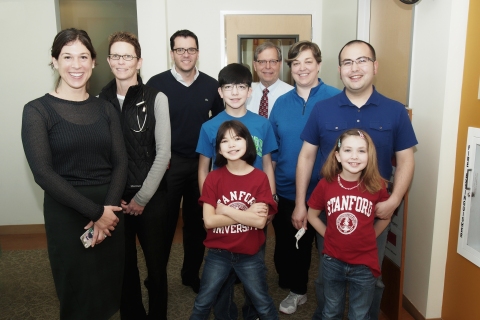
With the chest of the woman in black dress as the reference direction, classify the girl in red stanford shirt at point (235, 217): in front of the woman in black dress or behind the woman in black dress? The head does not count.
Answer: in front

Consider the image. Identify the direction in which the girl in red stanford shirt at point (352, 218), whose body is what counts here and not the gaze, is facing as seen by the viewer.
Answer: toward the camera

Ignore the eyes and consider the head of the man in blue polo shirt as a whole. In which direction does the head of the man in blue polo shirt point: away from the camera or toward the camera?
toward the camera

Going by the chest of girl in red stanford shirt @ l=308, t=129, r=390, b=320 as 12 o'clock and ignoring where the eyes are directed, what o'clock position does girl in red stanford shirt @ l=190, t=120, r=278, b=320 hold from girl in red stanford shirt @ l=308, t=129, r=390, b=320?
girl in red stanford shirt @ l=190, t=120, r=278, b=320 is roughly at 3 o'clock from girl in red stanford shirt @ l=308, t=129, r=390, b=320.

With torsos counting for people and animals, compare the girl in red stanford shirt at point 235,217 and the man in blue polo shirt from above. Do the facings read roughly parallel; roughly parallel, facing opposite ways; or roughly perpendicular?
roughly parallel

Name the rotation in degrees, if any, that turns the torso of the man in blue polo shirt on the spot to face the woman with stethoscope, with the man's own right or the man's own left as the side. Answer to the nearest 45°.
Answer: approximately 90° to the man's own right

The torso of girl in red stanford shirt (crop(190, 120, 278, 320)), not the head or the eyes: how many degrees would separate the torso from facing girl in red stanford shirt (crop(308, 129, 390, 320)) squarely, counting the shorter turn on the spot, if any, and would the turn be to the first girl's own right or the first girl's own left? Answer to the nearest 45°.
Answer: approximately 90° to the first girl's own left

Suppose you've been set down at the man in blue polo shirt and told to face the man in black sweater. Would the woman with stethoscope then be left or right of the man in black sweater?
left

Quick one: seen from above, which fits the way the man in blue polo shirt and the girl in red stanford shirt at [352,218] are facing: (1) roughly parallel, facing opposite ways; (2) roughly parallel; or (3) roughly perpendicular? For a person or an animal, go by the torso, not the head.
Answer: roughly parallel

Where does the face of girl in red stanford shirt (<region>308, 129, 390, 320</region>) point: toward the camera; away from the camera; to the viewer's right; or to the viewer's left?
toward the camera

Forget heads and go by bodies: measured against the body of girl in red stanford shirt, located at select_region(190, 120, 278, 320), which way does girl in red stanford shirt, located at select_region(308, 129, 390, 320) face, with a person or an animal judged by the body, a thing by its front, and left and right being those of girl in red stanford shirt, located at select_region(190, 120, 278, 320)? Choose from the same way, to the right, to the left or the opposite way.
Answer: the same way

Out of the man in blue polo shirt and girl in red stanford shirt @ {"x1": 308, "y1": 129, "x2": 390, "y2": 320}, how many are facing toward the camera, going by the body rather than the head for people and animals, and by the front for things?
2

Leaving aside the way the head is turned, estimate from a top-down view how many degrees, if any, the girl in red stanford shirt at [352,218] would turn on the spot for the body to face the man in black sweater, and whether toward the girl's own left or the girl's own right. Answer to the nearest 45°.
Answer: approximately 135° to the girl's own right

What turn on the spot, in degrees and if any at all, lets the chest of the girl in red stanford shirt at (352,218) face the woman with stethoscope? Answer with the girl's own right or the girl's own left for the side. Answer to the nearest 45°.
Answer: approximately 90° to the girl's own right

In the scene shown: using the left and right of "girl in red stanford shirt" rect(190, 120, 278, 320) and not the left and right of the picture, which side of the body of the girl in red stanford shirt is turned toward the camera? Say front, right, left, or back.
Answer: front

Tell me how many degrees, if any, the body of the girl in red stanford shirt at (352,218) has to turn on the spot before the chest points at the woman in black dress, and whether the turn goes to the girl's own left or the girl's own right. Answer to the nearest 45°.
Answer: approximately 90° to the girl's own right

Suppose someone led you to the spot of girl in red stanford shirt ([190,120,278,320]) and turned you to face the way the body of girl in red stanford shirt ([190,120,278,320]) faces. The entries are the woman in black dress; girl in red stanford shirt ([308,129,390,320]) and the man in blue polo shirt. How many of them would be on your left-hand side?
2

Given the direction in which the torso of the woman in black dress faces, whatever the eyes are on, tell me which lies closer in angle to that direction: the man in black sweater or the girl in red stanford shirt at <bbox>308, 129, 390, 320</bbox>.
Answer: the girl in red stanford shirt
